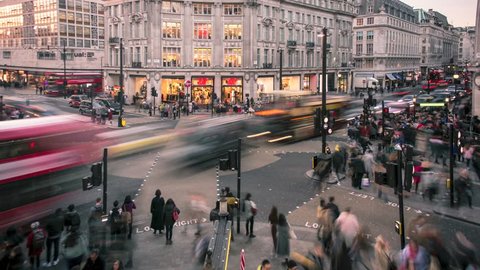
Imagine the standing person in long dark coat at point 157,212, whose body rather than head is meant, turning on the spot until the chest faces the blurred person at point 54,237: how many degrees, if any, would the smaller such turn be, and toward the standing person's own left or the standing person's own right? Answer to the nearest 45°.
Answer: approximately 135° to the standing person's own left

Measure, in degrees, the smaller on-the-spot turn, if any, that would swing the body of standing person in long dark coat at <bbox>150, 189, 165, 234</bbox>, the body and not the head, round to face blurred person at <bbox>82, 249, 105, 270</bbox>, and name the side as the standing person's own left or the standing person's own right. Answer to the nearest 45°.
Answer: approximately 180°

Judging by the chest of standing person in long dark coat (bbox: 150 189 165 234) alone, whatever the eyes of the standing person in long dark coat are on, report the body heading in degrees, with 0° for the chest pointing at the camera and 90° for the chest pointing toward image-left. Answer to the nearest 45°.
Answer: approximately 180°

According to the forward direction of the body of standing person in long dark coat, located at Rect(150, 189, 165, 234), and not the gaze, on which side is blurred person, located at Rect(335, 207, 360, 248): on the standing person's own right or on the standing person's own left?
on the standing person's own right

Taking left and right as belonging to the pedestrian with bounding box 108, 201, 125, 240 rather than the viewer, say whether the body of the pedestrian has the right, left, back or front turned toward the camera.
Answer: back

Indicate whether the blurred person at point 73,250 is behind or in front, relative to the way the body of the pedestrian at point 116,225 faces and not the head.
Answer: behind

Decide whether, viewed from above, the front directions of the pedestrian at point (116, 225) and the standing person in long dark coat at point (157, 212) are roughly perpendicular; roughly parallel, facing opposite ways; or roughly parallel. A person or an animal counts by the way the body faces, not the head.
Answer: roughly parallel

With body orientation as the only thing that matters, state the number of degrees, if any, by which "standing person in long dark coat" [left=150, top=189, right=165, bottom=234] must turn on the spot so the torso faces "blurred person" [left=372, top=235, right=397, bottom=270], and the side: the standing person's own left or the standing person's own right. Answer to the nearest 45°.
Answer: approximately 135° to the standing person's own right

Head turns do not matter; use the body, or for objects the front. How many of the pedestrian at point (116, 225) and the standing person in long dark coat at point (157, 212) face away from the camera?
2

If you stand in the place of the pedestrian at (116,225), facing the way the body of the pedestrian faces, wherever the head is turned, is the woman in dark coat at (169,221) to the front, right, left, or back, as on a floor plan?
right

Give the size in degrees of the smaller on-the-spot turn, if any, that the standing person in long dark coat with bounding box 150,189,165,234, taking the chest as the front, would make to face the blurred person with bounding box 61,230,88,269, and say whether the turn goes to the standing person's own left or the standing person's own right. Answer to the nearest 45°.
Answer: approximately 135° to the standing person's own left
